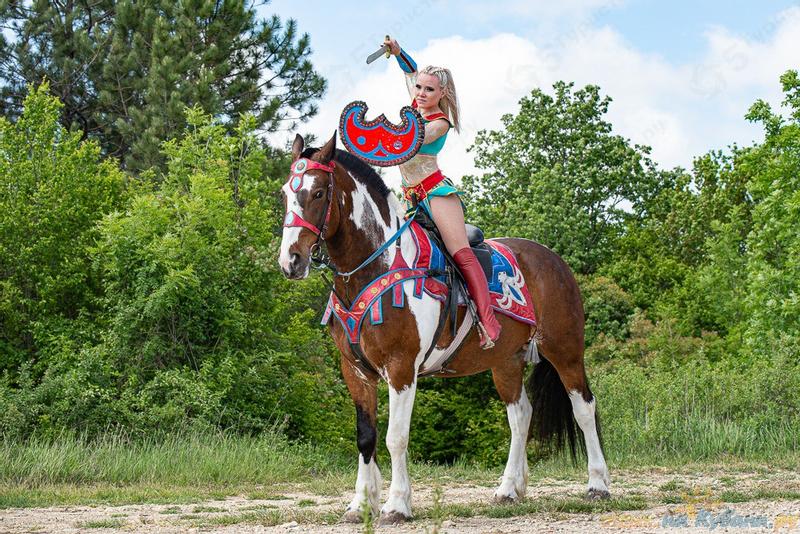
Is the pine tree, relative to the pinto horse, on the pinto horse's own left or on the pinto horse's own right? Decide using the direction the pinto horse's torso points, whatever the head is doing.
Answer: on the pinto horse's own right

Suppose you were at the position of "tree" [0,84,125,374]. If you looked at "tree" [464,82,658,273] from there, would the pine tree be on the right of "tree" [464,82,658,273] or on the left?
left

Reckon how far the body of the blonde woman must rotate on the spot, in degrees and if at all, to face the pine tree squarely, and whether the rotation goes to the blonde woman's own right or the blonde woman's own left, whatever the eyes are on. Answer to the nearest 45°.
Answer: approximately 90° to the blonde woman's own right

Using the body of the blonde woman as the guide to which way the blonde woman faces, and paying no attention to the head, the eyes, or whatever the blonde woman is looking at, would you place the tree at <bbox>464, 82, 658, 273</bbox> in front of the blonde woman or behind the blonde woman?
behind

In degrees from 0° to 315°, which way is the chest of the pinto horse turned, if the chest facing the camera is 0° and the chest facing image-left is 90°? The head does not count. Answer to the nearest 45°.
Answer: approximately 45°

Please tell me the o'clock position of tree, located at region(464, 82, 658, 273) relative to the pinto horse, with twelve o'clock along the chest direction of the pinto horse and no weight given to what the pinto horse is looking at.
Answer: The tree is roughly at 5 o'clock from the pinto horse.

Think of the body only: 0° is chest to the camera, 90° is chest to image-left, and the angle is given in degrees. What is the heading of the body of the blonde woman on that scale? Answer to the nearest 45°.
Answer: approximately 45°
